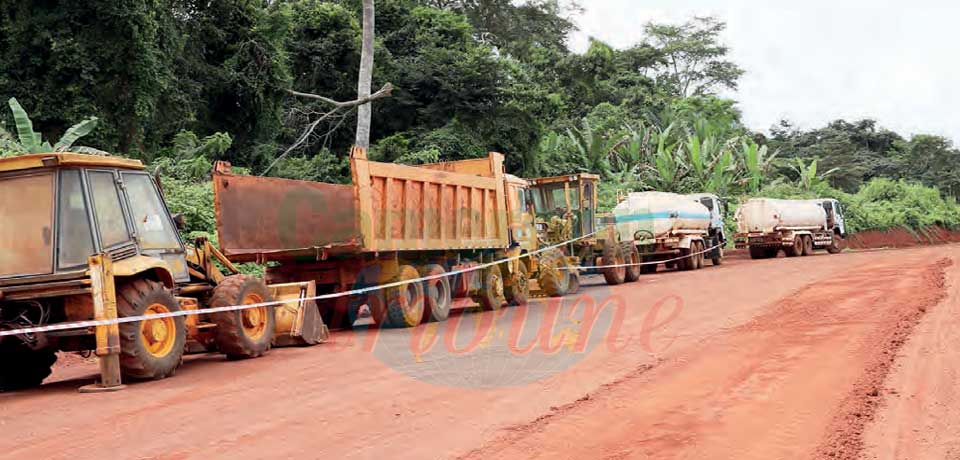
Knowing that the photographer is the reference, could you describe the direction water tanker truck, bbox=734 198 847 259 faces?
facing away from the viewer and to the right of the viewer

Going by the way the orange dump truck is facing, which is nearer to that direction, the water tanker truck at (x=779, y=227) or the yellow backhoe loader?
the water tanker truck

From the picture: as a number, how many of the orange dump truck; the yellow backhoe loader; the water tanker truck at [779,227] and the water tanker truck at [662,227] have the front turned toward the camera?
0

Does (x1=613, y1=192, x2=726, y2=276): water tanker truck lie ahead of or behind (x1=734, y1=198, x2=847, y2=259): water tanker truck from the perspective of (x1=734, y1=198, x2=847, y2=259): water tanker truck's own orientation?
behind

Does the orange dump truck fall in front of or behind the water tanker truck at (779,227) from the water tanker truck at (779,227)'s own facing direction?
behind

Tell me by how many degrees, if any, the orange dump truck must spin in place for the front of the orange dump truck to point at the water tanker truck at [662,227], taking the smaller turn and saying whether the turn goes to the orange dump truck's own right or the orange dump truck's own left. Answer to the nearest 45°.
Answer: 0° — it already faces it

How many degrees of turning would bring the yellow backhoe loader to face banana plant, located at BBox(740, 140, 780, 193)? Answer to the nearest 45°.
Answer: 0° — it already faces it

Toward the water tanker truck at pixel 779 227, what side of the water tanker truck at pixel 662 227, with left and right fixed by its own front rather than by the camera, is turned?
front

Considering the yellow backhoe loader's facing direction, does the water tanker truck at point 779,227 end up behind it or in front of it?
in front

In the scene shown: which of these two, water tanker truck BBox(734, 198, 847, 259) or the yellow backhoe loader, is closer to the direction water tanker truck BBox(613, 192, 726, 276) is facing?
the water tanker truck

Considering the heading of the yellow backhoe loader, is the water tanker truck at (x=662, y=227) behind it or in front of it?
in front

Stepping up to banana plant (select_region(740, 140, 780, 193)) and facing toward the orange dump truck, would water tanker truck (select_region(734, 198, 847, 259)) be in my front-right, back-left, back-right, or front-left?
front-left

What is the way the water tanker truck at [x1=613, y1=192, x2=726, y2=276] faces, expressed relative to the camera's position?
facing away from the viewer and to the right of the viewer

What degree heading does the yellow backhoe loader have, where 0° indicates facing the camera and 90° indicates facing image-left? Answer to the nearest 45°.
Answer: approximately 225°

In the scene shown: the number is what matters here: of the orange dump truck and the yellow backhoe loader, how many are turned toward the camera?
0

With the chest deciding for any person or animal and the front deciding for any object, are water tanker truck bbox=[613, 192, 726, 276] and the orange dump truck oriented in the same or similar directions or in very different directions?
same or similar directions

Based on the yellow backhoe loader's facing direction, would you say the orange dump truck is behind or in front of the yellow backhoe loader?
in front
